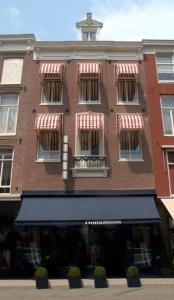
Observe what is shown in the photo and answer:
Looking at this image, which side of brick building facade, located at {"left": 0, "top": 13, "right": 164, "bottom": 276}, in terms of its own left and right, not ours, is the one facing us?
front
